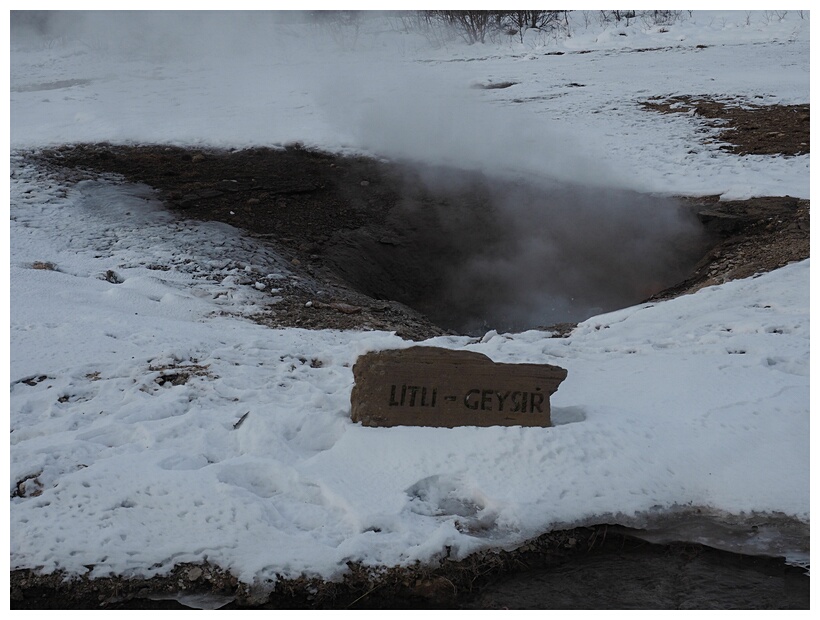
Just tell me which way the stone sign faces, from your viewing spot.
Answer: facing the viewer
